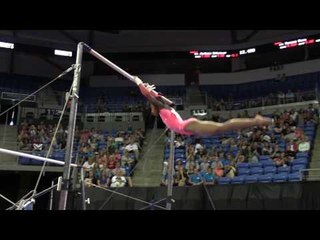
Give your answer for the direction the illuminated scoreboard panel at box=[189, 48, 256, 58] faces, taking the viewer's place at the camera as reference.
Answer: facing the viewer

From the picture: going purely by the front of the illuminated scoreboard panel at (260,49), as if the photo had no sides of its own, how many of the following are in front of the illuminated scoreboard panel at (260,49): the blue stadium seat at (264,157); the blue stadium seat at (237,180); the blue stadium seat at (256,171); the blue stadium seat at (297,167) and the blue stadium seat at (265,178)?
5

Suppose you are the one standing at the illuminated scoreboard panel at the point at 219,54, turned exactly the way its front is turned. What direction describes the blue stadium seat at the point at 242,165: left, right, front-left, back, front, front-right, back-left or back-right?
front

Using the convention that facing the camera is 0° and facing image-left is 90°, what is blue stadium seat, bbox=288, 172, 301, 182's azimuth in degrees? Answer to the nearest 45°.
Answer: approximately 45°

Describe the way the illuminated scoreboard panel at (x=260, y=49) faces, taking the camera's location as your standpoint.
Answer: facing the viewer

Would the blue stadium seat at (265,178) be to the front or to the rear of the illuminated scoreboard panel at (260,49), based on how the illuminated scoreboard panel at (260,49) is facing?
to the front

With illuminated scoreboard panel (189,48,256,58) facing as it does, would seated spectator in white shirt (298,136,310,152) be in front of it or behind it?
in front

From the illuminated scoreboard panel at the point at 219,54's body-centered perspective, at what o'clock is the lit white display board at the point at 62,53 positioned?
The lit white display board is roughly at 3 o'clock from the illuminated scoreboard panel.

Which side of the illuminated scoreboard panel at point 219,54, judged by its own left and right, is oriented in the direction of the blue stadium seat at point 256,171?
front

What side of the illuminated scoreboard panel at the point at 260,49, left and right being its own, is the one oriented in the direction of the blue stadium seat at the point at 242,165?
front

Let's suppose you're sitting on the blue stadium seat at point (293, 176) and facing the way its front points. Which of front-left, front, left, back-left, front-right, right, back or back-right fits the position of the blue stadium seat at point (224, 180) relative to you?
front-right

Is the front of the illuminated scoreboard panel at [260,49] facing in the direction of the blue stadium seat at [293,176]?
yes

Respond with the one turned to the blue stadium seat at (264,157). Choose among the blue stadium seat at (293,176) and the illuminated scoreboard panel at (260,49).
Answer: the illuminated scoreboard panel

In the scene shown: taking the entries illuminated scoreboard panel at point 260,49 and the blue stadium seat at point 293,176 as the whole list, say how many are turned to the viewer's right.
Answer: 0

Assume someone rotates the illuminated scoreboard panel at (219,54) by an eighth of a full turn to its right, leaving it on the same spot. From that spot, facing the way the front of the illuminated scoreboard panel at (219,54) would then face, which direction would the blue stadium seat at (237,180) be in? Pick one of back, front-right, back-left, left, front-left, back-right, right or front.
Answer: front-left

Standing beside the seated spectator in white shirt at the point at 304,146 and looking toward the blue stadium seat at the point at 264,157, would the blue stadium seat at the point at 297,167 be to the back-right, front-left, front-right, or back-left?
front-left

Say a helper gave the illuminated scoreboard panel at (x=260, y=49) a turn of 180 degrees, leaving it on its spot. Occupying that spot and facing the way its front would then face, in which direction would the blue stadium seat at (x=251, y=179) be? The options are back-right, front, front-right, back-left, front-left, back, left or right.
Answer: back
